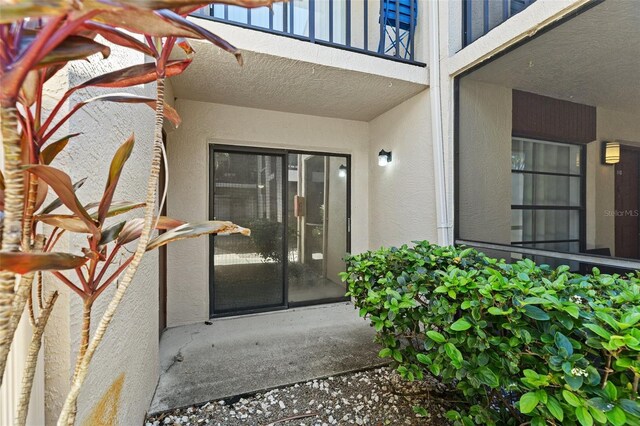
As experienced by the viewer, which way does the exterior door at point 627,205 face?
facing the viewer

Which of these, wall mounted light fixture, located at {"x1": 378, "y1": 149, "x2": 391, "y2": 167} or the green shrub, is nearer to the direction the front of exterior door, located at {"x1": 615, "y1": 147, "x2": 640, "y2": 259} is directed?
the green shrub

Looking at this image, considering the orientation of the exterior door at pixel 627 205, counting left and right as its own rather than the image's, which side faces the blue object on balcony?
right

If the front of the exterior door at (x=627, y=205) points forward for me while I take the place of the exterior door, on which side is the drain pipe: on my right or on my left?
on my right

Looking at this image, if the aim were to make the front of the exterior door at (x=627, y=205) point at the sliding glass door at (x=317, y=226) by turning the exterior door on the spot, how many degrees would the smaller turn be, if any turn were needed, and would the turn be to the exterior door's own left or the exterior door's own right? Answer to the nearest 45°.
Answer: approximately 90° to the exterior door's own right

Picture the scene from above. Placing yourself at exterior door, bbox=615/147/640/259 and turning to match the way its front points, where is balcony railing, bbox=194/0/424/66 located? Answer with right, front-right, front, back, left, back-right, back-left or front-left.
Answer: right
